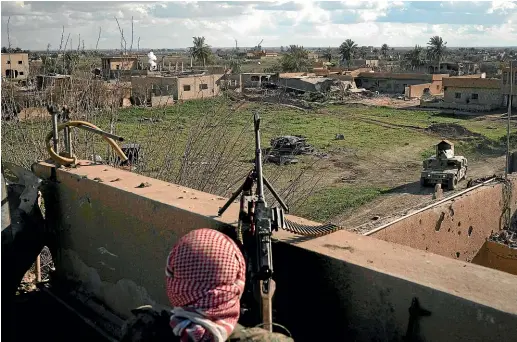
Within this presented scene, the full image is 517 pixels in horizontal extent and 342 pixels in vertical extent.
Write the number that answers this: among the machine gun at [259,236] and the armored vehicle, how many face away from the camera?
1

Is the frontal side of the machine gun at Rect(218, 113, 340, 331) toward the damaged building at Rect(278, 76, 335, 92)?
yes

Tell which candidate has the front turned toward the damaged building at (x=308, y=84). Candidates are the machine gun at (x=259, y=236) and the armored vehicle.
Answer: the machine gun

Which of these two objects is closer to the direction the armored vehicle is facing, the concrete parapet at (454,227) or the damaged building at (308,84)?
the concrete parapet

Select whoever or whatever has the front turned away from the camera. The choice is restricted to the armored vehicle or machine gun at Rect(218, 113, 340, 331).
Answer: the machine gun

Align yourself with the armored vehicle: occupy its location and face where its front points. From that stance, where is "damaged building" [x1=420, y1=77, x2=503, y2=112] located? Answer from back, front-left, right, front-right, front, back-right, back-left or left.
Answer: back-right

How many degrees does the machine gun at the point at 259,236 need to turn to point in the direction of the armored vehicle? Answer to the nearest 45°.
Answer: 0° — it already faces it

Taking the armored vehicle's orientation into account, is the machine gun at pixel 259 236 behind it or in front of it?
in front

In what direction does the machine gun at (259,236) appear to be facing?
away from the camera

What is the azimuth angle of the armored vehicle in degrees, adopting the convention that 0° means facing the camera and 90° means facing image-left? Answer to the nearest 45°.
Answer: approximately 45°

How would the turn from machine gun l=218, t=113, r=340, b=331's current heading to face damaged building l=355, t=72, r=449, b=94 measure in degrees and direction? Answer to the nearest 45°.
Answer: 0° — it already faces it

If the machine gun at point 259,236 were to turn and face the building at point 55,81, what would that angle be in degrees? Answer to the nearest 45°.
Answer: approximately 45° to its left

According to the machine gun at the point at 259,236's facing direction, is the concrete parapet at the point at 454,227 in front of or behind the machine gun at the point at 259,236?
in front

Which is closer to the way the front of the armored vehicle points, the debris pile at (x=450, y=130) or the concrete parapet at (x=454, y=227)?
the concrete parapet

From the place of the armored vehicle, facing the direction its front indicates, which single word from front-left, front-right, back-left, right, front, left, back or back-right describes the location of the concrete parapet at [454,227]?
front-left
